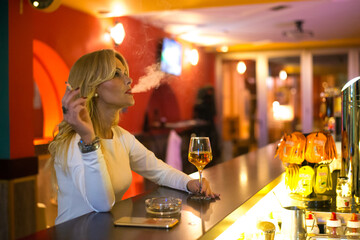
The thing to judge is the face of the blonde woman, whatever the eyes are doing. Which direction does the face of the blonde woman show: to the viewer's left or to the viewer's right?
to the viewer's right

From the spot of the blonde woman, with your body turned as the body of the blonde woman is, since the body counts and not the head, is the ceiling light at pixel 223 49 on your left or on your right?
on your left

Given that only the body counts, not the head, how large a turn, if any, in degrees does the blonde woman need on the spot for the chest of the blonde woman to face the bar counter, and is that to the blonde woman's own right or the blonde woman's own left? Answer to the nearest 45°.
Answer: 0° — they already face it

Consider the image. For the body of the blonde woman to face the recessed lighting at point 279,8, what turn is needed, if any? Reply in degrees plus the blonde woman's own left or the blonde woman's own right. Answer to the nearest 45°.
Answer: approximately 90° to the blonde woman's own left

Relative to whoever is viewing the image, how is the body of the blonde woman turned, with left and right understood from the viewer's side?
facing the viewer and to the right of the viewer

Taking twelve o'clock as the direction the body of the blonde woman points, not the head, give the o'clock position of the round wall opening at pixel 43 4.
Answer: The round wall opening is roughly at 7 o'clock from the blonde woman.

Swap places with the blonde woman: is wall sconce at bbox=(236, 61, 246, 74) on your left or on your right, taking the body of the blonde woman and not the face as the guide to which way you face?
on your left
